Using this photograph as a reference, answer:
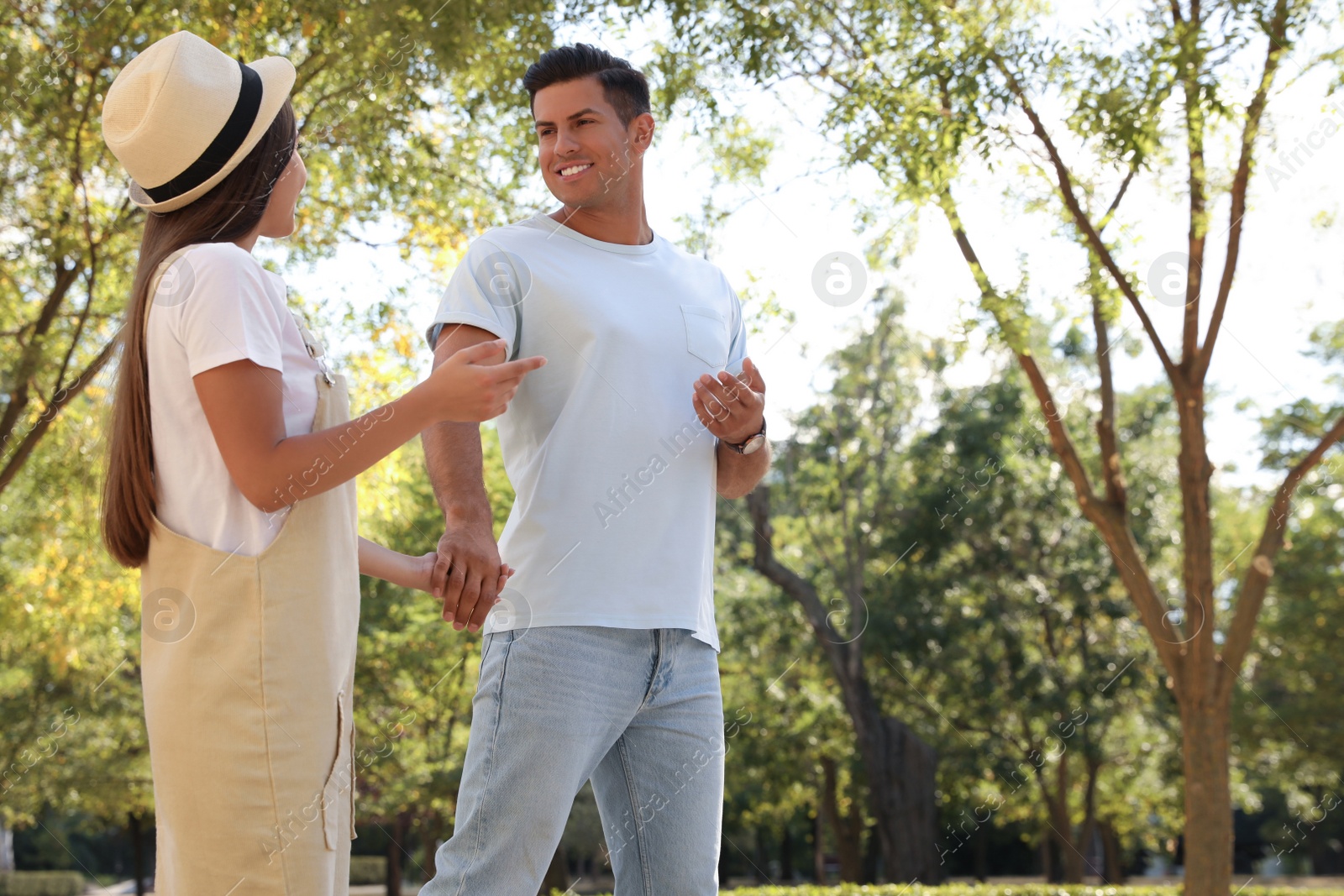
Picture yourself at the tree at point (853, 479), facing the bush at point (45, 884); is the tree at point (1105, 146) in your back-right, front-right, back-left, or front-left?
back-left

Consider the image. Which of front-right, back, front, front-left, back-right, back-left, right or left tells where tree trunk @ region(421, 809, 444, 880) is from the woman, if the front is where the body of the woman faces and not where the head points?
left

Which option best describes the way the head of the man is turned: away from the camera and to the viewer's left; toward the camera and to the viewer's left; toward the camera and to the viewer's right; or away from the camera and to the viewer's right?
toward the camera and to the viewer's left

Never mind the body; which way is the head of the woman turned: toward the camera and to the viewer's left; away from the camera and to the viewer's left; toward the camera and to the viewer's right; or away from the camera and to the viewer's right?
away from the camera and to the viewer's right

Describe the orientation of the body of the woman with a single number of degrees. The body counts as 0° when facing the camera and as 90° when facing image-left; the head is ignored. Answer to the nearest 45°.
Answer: approximately 270°

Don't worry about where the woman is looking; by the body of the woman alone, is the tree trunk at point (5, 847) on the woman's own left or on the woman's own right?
on the woman's own left

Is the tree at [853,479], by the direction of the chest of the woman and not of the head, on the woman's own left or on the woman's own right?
on the woman's own left

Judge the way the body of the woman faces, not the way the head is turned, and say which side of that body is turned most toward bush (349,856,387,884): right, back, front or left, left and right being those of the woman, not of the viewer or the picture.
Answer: left
